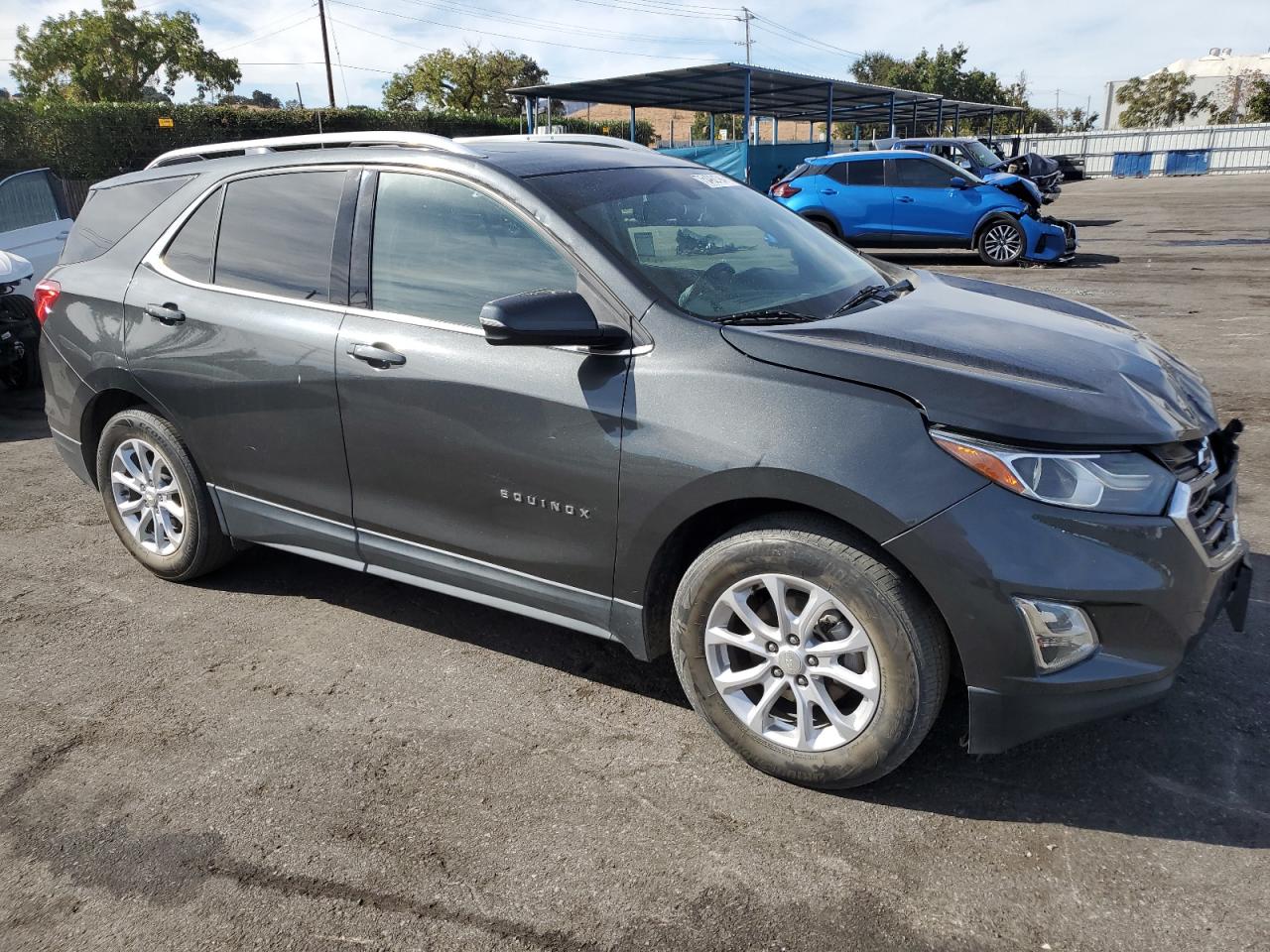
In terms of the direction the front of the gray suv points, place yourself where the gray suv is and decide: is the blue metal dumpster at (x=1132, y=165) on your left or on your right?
on your left

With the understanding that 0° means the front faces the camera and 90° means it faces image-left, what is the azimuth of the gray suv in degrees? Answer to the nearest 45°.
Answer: approximately 315°

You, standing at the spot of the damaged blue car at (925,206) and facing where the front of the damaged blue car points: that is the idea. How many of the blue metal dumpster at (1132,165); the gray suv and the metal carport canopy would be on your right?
1

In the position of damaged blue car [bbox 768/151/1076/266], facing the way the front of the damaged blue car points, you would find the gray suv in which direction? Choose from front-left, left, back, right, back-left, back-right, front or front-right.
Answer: right

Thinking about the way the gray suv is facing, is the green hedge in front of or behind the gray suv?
behind

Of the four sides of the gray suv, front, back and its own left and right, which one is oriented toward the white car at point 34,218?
back

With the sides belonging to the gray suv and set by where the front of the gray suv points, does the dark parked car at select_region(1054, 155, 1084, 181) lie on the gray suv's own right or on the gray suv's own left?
on the gray suv's own left

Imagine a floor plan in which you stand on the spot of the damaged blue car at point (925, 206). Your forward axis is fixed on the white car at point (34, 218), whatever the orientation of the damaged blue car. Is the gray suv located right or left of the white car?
left

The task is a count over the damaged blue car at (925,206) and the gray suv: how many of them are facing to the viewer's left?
0

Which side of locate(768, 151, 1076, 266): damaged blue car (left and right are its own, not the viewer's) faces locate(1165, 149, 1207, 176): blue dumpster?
left

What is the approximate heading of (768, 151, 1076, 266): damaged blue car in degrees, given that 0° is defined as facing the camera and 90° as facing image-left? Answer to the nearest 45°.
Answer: approximately 270°

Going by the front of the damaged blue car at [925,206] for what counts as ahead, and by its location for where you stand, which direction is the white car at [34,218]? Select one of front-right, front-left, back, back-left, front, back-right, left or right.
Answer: back-right

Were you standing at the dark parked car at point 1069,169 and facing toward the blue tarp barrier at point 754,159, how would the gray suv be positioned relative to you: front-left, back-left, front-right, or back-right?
front-left
